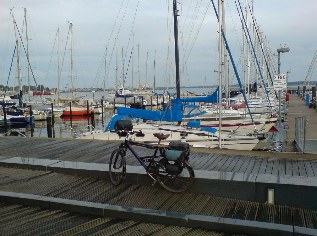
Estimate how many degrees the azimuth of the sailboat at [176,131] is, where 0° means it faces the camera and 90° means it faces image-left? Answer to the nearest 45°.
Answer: approximately 270°

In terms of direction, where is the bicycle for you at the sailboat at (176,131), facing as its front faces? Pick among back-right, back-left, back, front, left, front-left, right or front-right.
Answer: right
